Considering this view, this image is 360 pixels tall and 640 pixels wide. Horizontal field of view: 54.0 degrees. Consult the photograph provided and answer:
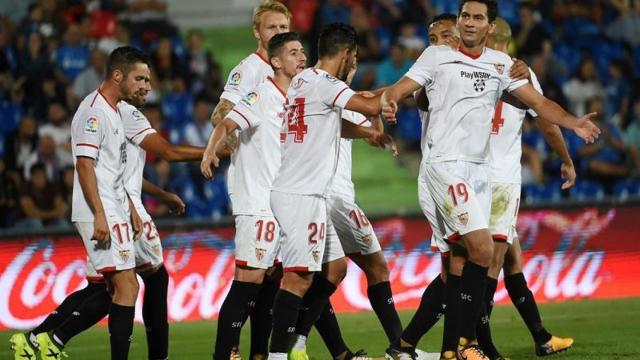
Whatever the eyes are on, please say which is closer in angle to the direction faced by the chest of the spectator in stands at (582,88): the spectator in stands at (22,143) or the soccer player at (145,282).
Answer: the soccer player

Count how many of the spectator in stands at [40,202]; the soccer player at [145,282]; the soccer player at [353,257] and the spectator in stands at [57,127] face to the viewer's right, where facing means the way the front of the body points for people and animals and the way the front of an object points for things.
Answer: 2

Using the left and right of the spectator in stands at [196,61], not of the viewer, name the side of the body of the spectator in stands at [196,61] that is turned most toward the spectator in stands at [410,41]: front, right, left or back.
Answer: left

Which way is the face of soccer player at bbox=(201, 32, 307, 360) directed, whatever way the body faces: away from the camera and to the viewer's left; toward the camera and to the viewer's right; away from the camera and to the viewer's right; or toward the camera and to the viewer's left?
toward the camera and to the viewer's right

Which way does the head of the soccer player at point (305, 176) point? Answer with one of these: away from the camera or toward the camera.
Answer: away from the camera

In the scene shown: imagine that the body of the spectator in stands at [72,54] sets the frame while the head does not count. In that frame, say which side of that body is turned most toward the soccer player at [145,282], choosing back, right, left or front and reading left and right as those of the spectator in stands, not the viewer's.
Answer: front

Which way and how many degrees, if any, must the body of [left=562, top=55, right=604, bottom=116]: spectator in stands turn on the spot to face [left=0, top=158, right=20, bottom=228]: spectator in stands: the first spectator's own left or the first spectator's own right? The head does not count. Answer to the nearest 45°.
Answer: approximately 45° to the first spectator's own right

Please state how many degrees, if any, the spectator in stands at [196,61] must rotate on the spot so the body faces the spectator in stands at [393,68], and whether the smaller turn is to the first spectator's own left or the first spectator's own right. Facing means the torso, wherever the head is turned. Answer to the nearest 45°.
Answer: approximately 90° to the first spectator's own left

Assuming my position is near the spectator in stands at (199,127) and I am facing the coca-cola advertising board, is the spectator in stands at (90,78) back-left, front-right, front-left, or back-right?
back-right

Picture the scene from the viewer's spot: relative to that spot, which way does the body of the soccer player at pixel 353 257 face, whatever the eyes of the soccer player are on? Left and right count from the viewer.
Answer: facing to the right of the viewer
